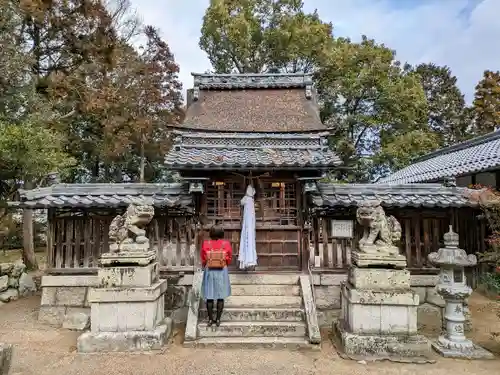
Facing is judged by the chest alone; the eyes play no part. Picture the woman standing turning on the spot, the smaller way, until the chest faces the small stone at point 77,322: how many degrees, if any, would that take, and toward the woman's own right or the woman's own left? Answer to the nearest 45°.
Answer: approximately 45° to the woman's own left

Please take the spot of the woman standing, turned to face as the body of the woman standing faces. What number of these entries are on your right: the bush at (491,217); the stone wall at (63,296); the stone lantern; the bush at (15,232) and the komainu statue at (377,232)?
3

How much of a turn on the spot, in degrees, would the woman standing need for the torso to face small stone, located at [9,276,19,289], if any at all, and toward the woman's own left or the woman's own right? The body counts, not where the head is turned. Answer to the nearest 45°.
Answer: approximately 45° to the woman's own left

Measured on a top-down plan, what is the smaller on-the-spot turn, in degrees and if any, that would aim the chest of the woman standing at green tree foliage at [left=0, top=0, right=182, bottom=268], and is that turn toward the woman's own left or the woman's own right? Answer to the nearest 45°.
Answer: approximately 45° to the woman's own left

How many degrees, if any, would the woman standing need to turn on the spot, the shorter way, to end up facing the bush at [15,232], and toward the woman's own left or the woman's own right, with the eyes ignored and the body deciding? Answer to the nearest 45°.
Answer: approximately 45° to the woman's own left

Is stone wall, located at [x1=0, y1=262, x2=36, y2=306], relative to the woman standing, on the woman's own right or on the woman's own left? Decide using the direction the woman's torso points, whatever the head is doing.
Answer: on the woman's own left

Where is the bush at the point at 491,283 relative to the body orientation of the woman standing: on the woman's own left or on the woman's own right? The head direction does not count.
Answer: on the woman's own right

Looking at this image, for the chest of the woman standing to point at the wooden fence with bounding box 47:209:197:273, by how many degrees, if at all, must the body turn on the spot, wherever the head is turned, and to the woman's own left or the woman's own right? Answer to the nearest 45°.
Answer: approximately 45° to the woman's own left

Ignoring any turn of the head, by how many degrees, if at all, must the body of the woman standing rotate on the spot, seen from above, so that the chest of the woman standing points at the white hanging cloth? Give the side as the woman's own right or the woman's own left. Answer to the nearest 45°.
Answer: approximately 45° to the woman's own right

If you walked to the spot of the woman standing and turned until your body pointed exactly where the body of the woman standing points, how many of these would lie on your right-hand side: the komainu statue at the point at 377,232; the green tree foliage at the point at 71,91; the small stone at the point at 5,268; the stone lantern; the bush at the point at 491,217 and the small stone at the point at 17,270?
3

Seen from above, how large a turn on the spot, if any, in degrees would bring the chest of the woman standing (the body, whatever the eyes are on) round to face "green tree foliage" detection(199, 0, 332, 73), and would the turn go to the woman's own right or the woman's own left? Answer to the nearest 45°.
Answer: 0° — they already face it

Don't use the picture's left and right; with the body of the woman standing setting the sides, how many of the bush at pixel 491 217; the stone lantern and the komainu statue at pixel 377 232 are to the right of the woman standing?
3

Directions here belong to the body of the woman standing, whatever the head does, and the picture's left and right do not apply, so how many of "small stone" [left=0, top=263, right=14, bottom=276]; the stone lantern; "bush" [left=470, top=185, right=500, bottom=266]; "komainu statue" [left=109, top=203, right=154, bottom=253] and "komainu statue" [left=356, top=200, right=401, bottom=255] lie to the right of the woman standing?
3

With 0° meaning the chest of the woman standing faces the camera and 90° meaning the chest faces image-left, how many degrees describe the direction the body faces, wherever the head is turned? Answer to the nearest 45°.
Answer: approximately 180°

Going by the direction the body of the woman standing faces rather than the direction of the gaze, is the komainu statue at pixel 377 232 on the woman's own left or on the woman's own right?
on the woman's own right

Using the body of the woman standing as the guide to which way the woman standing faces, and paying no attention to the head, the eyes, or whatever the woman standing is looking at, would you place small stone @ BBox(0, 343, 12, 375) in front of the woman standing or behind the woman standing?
behind
